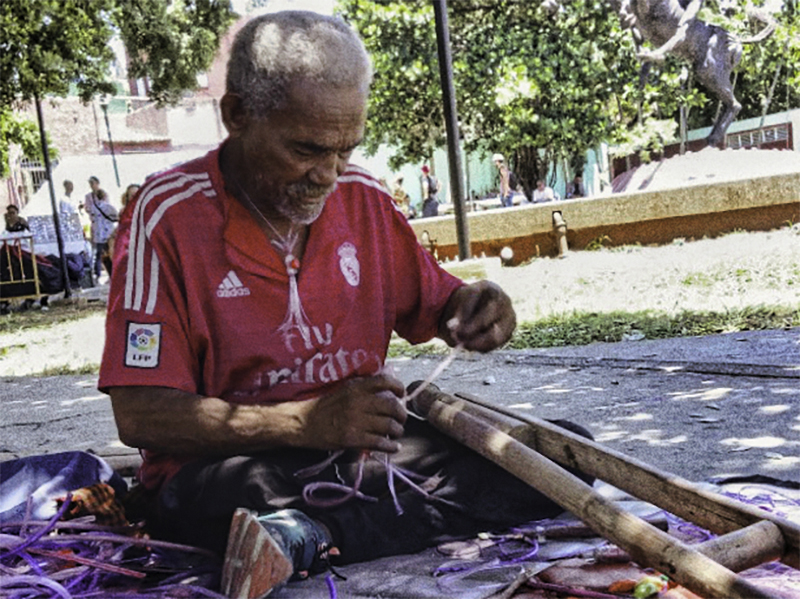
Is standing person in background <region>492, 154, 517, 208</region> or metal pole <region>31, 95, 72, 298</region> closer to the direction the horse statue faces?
the metal pole

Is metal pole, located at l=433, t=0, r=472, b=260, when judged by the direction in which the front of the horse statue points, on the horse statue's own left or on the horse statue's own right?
on the horse statue's own left

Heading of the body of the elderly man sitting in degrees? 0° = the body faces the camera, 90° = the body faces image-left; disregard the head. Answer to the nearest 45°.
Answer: approximately 315°

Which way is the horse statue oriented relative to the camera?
to the viewer's left

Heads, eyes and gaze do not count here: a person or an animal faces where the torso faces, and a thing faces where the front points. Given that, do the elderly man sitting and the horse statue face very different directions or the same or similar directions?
very different directions

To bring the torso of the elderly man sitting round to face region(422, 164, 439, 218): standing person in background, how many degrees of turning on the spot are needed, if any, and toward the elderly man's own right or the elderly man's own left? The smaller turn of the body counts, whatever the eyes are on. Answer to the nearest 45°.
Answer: approximately 135° to the elderly man's own left

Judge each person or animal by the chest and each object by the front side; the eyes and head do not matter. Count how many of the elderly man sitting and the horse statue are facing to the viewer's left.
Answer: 1

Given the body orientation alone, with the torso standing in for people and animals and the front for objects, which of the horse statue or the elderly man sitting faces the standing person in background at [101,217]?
the horse statue

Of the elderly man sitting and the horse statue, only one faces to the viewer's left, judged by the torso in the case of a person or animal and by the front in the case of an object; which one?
the horse statue

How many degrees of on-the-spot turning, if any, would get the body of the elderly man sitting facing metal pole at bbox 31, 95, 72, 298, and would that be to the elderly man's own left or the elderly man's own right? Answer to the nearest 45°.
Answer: approximately 135° to the elderly man's own left

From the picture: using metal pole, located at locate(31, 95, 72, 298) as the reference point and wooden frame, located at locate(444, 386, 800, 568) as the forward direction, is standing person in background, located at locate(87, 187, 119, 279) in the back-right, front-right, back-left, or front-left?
back-left

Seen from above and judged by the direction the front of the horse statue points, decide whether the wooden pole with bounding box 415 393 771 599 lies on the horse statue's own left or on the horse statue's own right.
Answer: on the horse statue's own left

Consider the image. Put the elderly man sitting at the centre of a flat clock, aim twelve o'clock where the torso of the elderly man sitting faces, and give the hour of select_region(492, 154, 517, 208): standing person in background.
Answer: The standing person in background is roughly at 8 o'clock from the elderly man sitting.
